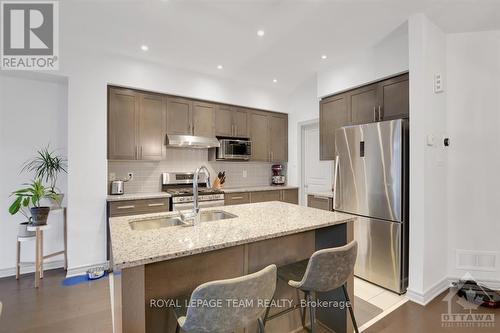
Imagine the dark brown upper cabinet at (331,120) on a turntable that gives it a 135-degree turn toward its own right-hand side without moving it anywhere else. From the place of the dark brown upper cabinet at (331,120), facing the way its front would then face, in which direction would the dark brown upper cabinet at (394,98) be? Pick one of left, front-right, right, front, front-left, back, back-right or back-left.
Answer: back-right

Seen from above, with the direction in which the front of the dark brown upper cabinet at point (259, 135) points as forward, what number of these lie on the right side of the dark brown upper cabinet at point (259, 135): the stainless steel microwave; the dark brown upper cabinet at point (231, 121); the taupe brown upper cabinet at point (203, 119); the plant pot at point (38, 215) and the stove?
5

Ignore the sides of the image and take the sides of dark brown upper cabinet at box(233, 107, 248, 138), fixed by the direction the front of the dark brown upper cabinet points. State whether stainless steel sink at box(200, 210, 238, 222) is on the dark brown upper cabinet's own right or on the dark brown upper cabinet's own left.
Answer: on the dark brown upper cabinet's own right

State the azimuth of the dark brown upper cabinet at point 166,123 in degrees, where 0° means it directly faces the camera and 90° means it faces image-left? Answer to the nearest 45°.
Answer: approximately 315°

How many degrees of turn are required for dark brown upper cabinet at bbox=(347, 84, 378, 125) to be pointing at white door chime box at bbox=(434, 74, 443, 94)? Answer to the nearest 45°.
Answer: approximately 90° to its left

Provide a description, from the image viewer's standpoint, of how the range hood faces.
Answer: facing the viewer and to the right of the viewer

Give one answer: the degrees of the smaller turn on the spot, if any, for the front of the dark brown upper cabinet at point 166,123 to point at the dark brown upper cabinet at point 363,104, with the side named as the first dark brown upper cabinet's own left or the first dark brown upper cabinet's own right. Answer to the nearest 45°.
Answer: approximately 45° to the first dark brown upper cabinet's own left

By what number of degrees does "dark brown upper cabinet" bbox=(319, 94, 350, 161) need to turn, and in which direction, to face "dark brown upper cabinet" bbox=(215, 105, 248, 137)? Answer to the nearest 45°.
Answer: approximately 45° to its right

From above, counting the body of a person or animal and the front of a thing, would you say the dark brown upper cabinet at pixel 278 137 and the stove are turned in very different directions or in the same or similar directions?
same or similar directions

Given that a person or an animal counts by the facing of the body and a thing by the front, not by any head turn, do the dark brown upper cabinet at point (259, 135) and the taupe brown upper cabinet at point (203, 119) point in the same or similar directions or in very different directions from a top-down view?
same or similar directions

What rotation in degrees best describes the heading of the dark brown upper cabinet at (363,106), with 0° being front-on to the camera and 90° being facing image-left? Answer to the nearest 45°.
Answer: approximately 45°

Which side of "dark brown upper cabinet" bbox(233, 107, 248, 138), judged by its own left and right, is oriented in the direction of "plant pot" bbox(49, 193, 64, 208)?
right

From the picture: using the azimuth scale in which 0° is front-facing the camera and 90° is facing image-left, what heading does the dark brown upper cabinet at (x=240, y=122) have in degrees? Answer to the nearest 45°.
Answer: approximately 315°

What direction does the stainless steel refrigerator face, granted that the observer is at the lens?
facing the viewer and to the left of the viewer

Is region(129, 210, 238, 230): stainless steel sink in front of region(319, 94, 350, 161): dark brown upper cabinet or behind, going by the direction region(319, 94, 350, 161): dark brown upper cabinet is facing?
in front

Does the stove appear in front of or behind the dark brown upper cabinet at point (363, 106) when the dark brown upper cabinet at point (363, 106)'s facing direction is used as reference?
in front
